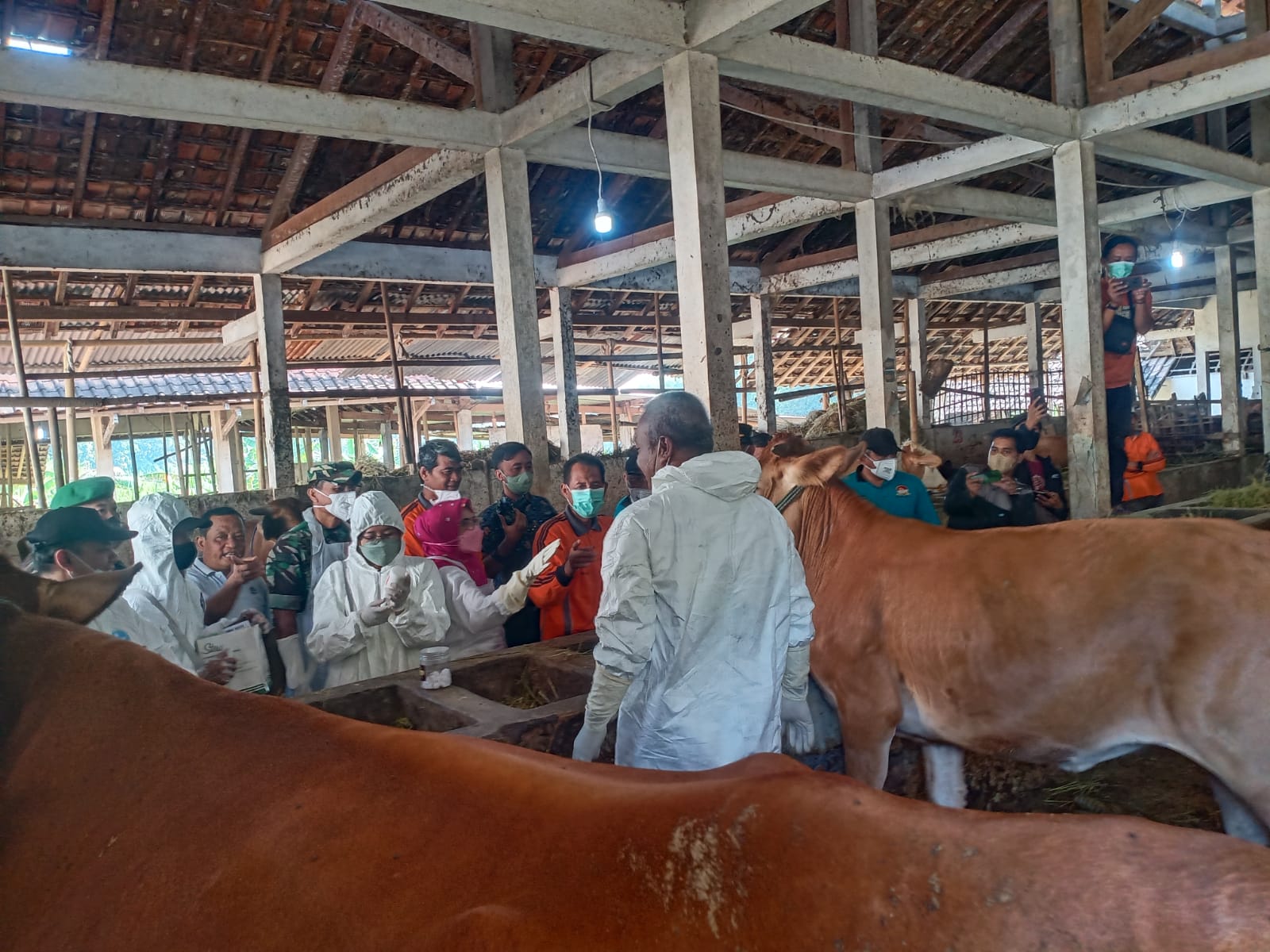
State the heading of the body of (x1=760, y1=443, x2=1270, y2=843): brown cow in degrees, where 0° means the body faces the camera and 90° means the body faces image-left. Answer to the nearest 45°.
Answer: approximately 90°

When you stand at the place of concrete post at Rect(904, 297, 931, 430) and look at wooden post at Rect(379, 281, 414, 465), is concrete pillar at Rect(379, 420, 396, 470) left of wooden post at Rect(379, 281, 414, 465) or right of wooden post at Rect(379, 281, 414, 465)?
right

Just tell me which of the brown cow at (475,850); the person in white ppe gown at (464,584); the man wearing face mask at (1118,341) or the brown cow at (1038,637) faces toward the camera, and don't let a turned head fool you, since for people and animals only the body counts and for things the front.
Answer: the man wearing face mask

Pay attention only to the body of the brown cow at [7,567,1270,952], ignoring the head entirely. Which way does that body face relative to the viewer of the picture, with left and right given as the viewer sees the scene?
facing to the left of the viewer

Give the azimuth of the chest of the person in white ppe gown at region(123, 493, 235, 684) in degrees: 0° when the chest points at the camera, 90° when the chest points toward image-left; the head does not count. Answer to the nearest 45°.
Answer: approximately 270°

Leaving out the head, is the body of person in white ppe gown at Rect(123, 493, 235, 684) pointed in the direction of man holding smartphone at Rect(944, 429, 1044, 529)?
yes

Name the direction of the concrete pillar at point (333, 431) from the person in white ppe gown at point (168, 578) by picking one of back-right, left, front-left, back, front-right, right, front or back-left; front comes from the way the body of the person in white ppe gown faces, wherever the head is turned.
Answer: left

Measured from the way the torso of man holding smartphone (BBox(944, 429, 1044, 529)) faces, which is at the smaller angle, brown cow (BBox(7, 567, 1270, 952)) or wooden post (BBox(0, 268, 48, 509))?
the brown cow

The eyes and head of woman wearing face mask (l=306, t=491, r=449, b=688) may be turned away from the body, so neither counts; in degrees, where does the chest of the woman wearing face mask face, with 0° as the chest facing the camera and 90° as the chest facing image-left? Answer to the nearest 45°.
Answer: approximately 0°

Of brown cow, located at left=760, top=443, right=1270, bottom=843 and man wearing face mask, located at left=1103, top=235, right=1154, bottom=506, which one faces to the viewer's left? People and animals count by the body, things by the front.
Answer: the brown cow

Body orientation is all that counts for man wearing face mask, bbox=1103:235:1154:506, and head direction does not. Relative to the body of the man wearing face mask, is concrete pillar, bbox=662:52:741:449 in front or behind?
in front

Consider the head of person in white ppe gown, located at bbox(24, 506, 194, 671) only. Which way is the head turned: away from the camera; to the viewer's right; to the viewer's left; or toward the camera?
to the viewer's right

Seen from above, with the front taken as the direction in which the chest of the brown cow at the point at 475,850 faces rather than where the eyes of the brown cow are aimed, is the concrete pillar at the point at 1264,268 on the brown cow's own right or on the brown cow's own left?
on the brown cow's own right

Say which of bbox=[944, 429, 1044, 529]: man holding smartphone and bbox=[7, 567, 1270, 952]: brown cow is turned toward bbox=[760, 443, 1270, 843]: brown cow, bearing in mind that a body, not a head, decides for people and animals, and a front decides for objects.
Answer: the man holding smartphone

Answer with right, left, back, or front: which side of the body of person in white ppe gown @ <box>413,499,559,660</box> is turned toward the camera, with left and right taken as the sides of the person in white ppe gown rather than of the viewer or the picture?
right
